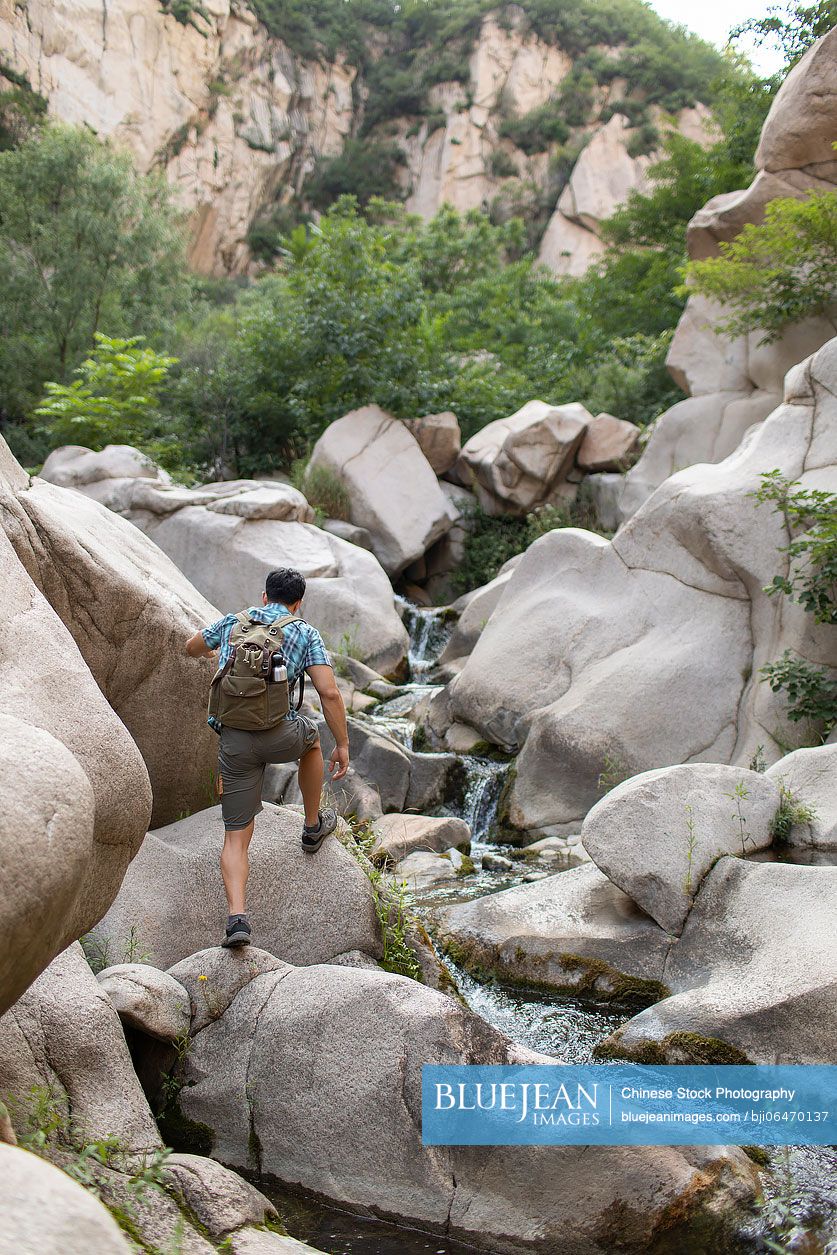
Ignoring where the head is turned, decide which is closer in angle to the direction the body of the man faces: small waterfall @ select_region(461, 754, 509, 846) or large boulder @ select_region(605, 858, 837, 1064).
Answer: the small waterfall

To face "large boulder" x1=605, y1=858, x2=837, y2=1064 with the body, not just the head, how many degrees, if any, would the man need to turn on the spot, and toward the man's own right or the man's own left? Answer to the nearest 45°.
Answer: approximately 90° to the man's own right

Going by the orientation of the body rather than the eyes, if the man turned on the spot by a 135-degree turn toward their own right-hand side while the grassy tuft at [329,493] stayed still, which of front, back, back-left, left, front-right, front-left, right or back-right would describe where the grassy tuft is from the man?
back-left

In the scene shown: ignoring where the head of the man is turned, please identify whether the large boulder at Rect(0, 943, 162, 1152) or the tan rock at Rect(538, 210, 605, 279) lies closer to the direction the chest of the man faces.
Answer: the tan rock

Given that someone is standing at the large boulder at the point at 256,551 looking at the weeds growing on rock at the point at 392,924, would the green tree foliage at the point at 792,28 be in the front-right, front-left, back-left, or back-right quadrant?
back-left

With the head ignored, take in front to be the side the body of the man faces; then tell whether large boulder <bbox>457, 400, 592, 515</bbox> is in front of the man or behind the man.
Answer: in front

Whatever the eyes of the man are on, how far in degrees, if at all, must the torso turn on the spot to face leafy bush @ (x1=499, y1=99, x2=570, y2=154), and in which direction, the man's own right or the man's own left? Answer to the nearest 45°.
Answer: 0° — they already face it

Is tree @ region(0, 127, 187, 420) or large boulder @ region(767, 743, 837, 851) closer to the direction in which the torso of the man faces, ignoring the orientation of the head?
the tree

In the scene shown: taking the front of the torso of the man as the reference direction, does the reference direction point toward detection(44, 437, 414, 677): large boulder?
yes

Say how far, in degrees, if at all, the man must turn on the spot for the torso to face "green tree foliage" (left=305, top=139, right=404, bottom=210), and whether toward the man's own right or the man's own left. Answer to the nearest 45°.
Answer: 0° — they already face it

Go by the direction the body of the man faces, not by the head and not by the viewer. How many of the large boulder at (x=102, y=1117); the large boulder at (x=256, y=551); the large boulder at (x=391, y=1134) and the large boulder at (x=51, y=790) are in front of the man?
1

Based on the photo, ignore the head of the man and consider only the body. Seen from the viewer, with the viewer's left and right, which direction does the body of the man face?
facing away from the viewer

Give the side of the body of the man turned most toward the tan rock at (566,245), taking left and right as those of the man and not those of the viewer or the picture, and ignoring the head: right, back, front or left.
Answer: front

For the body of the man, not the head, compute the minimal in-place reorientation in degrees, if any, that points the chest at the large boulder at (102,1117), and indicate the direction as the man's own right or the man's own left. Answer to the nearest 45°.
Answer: approximately 180°

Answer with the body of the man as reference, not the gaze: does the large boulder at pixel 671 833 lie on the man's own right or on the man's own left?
on the man's own right
